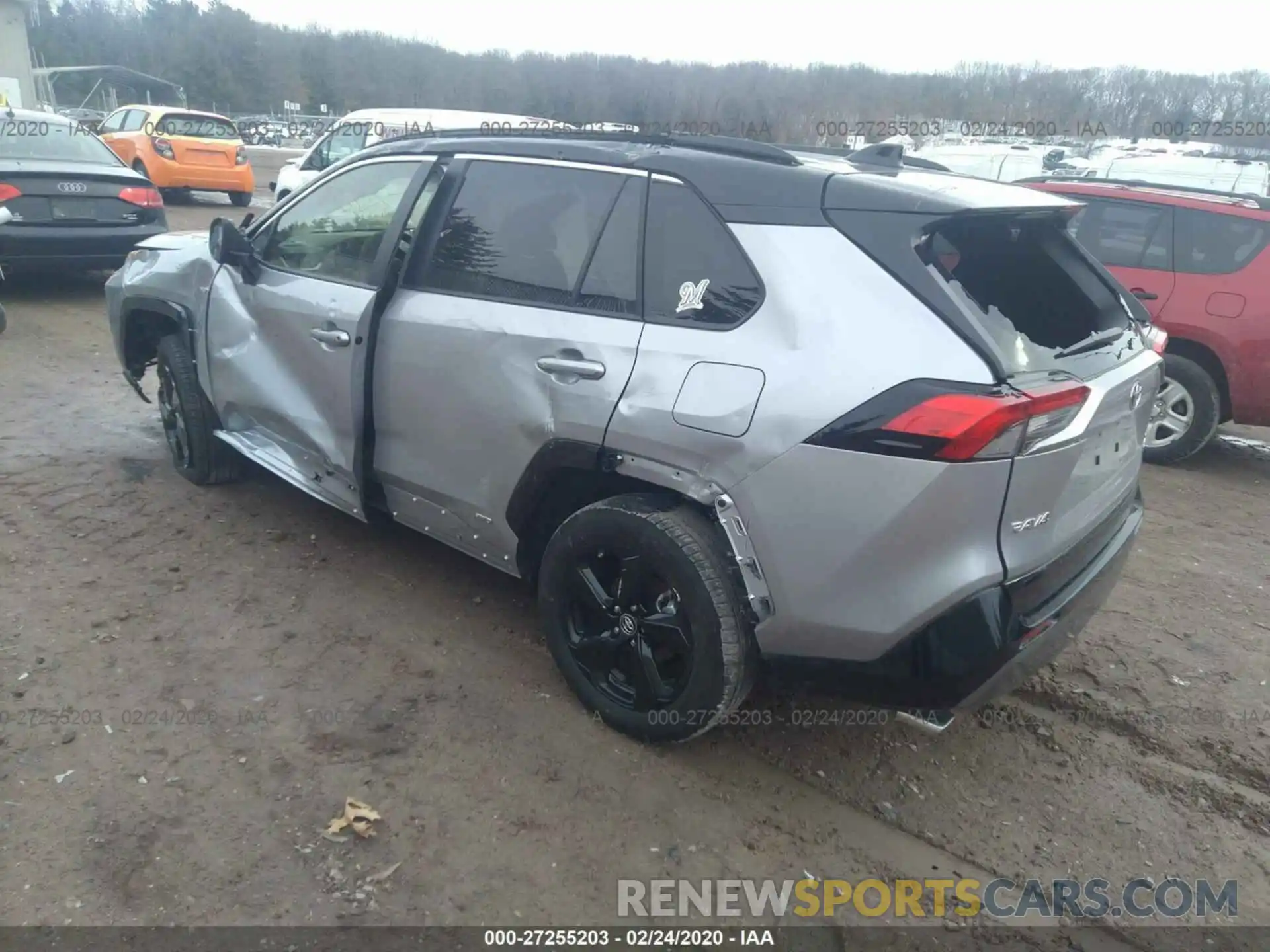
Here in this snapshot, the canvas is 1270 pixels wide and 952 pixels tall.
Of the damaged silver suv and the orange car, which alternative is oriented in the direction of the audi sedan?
the damaged silver suv

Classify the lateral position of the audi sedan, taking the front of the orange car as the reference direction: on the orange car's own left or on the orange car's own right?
on the orange car's own left

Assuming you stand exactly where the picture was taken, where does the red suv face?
facing to the left of the viewer

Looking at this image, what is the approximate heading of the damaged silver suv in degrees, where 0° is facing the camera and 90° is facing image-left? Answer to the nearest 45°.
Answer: approximately 135°

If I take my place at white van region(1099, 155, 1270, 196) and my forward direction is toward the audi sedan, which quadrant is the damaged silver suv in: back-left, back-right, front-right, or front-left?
front-left

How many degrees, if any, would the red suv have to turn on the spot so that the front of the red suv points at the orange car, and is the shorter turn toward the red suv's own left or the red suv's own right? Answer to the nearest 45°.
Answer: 0° — it already faces it

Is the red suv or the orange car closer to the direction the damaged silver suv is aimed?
the orange car

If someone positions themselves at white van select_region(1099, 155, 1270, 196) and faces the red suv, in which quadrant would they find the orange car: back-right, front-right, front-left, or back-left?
front-right

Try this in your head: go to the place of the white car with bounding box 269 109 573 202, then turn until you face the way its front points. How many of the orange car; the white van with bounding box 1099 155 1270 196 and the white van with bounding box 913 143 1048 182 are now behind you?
2

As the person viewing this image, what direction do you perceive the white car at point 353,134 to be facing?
facing to the left of the viewer

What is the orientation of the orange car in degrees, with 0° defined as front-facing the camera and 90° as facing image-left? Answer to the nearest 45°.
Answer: approximately 135°

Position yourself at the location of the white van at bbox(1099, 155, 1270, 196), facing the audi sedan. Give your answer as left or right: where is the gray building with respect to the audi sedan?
right

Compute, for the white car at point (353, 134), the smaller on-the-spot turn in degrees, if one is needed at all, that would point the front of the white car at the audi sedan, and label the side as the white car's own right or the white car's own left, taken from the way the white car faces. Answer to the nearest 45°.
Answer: approximately 45° to the white car's own left

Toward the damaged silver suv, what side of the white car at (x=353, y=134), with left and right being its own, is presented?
left

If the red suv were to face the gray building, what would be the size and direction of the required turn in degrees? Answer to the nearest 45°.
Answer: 0° — it already faces it
